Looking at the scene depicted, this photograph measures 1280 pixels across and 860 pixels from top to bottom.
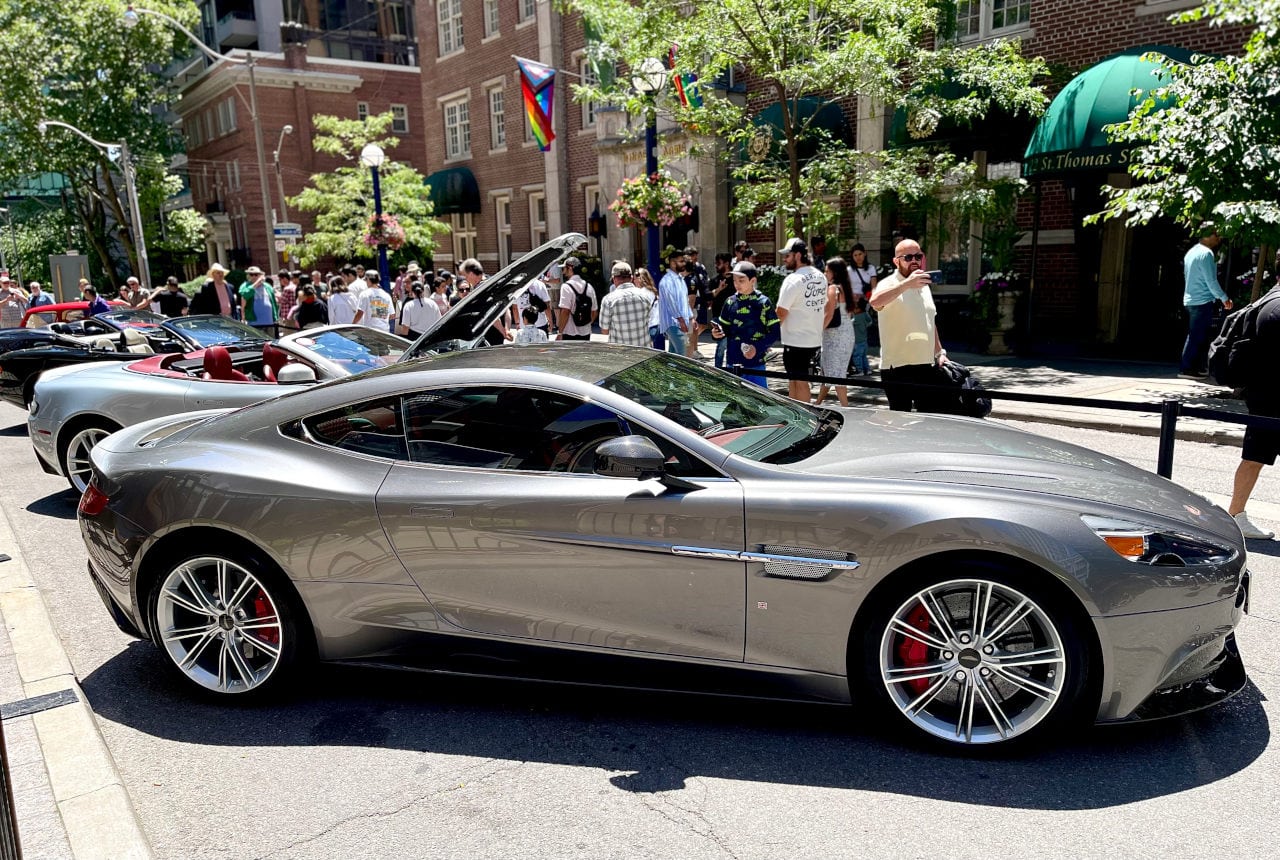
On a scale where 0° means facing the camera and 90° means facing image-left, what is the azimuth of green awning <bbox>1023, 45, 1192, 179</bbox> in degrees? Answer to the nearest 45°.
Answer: approximately 45°

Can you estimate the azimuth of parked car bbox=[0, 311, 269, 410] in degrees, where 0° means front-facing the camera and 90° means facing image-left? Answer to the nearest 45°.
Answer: approximately 315°

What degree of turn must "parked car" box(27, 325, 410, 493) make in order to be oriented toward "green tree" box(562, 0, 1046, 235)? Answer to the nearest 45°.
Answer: approximately 90° to its left

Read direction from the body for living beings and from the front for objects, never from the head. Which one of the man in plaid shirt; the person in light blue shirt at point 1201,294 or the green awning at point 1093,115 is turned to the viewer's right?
the person in light blue shirt

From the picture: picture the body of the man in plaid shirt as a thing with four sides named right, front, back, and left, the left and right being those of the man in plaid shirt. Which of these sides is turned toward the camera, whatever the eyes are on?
back

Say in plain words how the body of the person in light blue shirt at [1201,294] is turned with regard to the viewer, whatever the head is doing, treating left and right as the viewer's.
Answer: facing to the right of the viewer

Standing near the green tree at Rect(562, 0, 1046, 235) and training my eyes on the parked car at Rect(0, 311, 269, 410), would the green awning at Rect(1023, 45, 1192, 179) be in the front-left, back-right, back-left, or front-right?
back-left
